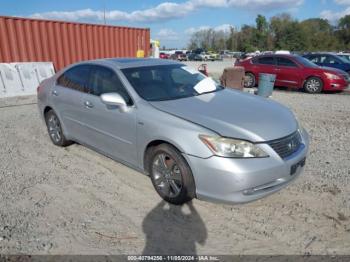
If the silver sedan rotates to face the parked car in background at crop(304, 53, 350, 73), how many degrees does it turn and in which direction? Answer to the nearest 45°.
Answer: approximately 90° to its left

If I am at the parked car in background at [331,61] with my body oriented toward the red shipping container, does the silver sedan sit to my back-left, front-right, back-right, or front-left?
front-left

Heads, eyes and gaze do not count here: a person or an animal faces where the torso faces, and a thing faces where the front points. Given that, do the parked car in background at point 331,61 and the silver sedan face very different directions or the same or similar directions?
same or similar directions

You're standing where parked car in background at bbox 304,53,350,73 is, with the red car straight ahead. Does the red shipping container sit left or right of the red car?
right

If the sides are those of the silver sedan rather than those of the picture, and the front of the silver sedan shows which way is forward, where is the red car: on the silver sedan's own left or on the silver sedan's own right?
on the silver sedan's own left

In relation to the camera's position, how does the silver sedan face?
facing the viewer and to the right of the viewer

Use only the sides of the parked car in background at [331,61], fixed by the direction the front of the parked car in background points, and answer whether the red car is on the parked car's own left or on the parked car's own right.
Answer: on the parked car's own right

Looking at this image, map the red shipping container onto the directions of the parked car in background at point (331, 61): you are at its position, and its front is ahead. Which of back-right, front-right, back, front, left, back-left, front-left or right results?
back-right

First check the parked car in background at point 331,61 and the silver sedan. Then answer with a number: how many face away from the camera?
0

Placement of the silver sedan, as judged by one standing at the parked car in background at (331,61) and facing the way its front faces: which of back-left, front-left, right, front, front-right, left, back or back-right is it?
right

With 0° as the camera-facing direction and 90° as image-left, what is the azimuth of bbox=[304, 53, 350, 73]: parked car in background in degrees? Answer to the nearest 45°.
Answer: approximately 270°
